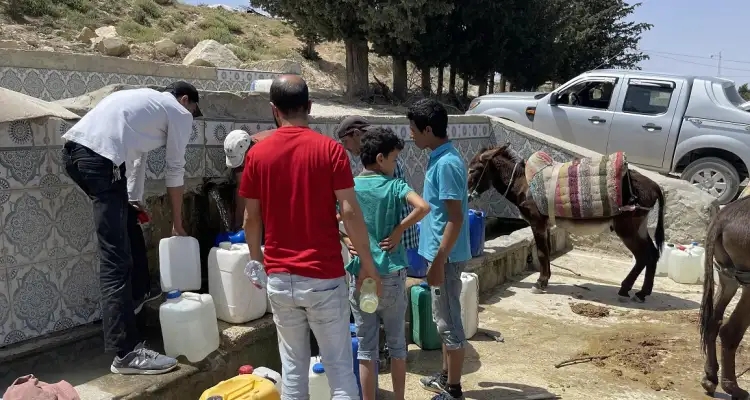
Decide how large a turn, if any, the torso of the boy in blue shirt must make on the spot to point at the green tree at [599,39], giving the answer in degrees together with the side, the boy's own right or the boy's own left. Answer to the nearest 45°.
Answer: approximately 90° to the boy's own right

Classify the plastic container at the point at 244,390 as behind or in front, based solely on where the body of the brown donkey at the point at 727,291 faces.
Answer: behind

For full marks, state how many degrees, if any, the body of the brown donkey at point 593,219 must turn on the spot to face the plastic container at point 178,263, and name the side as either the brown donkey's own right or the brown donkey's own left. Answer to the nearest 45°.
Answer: approximately 45° to the brown donkey's own left

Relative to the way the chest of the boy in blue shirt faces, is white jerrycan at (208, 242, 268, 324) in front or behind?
in front

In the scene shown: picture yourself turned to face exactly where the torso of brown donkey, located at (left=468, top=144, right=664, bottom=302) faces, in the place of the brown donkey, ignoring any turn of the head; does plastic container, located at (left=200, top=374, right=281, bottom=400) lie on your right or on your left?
on your left

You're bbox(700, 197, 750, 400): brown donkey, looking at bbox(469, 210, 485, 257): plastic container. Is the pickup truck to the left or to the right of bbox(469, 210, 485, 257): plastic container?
right

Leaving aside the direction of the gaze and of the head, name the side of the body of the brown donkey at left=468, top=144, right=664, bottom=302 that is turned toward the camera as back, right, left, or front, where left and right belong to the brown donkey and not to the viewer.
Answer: left

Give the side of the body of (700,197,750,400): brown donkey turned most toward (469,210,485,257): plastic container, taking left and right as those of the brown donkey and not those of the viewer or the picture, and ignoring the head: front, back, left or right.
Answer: left

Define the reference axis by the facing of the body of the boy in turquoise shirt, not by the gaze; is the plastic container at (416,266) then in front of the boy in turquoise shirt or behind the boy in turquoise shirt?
in front

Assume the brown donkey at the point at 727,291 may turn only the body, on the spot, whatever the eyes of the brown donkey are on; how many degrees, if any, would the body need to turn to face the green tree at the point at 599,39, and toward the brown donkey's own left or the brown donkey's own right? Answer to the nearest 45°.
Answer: approximately 45° to the brown donkey's own left

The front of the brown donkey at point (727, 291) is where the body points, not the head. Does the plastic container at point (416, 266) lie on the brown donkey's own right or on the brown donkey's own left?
on the brown donkey's own left

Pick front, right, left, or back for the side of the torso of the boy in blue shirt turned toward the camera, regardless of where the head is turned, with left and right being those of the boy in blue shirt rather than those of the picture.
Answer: left
